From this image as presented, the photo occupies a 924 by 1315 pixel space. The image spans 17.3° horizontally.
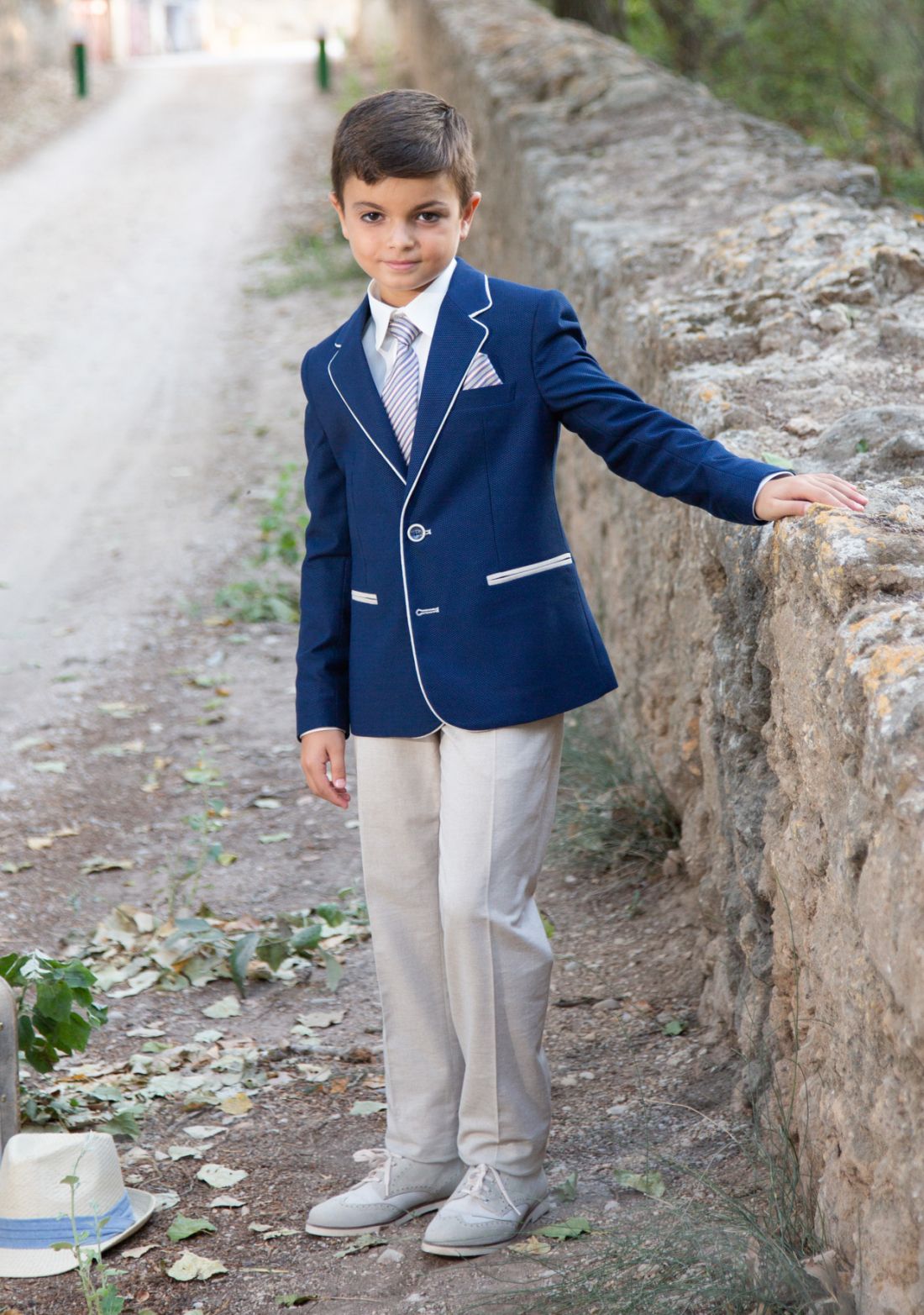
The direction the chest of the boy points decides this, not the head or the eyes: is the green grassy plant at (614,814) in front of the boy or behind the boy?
behind

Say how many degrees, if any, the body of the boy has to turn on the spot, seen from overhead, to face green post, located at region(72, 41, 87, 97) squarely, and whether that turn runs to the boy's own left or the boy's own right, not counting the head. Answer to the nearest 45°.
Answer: approximately 135° to the boy's own right

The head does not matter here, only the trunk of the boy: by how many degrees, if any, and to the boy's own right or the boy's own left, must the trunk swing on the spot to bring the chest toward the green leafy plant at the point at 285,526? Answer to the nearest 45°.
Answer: approximately 135° to the boy's own right

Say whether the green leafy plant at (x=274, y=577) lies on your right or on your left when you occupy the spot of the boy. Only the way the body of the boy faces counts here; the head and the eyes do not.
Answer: on your right

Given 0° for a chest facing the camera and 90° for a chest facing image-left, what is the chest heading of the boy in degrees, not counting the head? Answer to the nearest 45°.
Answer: approximately 45°

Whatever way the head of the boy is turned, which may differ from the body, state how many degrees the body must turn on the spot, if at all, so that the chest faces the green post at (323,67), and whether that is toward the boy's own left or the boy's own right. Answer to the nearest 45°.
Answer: approximately 135° to the boy's own right
